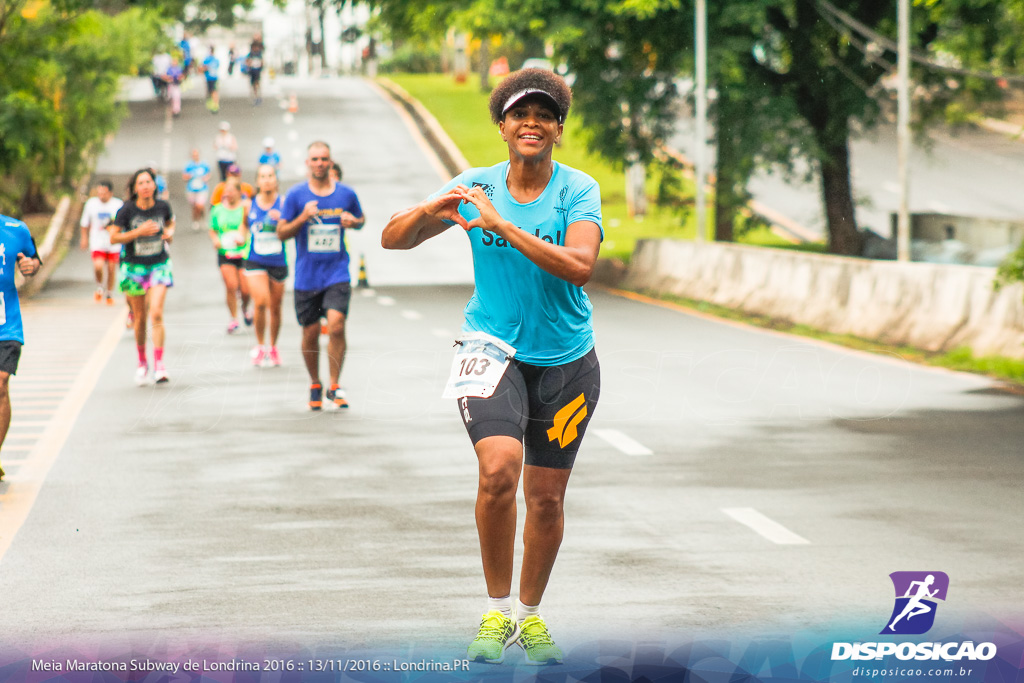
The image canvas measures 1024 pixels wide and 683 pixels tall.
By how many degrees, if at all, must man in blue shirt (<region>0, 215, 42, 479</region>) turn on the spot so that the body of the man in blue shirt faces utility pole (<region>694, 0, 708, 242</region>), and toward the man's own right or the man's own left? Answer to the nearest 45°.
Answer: approximately 135° to the man's own left

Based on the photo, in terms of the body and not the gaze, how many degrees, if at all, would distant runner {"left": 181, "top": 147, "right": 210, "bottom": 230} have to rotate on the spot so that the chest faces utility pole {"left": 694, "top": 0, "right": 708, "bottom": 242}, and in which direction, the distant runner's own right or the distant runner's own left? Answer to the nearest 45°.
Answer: approximately 45° to the distant runner's own left

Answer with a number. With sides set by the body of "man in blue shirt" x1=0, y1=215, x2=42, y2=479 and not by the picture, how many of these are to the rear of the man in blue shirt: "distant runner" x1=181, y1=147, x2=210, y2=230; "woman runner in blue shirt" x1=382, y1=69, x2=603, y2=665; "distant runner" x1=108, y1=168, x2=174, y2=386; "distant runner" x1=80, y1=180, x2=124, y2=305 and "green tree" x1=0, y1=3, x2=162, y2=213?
4

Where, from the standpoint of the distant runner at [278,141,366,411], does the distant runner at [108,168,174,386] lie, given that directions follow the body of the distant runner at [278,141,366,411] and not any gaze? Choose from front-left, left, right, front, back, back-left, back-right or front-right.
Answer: back-right

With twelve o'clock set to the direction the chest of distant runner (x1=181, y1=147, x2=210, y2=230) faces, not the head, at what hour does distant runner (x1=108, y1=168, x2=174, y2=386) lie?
distant runner (x1=108, y1=168, x2=174, y2=386) is roughly at 12 o'clock from distant runner (x1=181, y1=147, x2=210, y2=230).

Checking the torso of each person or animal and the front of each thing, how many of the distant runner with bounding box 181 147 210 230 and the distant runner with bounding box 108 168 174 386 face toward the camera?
2

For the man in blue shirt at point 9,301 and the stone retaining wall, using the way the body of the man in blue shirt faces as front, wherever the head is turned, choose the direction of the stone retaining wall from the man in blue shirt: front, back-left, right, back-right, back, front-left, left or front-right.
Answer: back-left

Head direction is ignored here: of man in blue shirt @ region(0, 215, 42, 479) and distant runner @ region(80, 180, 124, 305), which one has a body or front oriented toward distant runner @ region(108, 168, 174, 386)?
distant runner @ region(80, 180, 124, 305)

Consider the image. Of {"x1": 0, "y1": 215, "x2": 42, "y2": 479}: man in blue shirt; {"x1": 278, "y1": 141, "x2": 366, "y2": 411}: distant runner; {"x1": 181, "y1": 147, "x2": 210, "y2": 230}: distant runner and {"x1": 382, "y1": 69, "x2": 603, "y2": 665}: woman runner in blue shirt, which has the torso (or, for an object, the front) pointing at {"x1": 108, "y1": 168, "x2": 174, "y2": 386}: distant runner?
{"x1": 181, "y1": 147, "x2": 210, "y2": 230}: distant runner

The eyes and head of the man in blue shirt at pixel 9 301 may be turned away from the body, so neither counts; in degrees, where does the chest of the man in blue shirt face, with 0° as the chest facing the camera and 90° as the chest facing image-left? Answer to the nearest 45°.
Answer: approximately 0°
